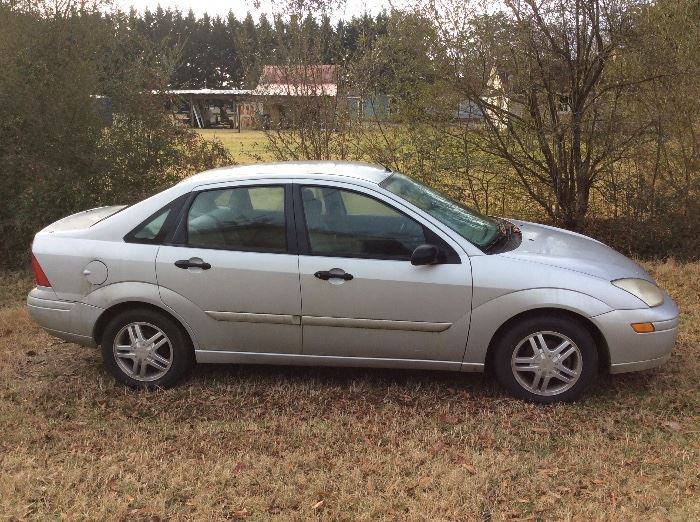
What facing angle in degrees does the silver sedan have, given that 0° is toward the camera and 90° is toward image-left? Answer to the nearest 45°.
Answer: approximately 270°

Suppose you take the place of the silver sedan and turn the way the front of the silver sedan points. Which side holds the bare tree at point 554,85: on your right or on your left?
on your left
